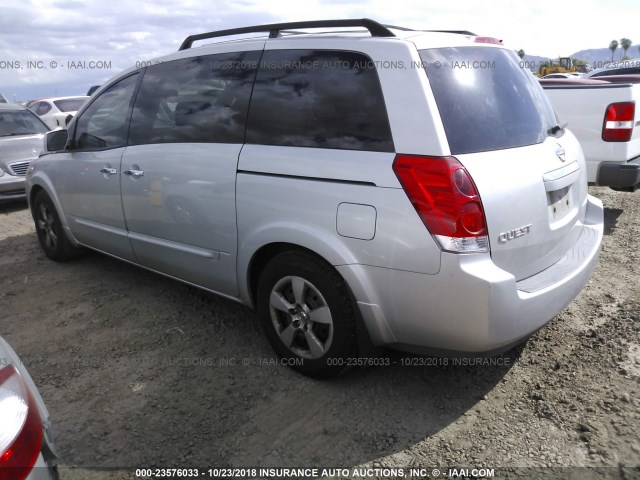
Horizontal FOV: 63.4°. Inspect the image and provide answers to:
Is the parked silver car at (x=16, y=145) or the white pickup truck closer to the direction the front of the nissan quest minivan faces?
the parked silver car

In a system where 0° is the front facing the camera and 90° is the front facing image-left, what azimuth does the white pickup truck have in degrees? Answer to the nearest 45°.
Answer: approximately 135°

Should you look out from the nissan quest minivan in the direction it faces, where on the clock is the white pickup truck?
The white pickup truck is roughly at 3 o'clock from the nissan quest minivan.

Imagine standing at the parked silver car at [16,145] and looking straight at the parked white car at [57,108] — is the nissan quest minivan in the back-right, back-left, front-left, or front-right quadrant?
back-right

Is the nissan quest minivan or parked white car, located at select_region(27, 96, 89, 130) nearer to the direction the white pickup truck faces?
the parked white car

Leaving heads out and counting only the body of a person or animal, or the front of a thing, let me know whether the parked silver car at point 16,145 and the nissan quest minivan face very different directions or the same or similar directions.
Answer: very different directions

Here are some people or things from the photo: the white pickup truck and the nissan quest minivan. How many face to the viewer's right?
0

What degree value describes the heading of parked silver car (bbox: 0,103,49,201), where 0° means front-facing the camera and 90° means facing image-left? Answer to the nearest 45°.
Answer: approximately 315°

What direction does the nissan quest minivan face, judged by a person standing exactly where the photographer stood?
facing away from the viewer and to the left of the viewer

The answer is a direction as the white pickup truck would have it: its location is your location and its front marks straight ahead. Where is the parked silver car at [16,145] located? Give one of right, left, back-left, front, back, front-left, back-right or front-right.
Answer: front-left

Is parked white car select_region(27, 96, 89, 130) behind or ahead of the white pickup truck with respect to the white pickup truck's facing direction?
ahead

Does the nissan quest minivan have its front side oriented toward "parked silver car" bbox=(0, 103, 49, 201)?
yes

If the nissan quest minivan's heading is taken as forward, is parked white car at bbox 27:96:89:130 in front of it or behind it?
in front

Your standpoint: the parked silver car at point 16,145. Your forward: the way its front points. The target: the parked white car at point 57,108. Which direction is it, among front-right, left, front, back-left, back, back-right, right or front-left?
back-left
